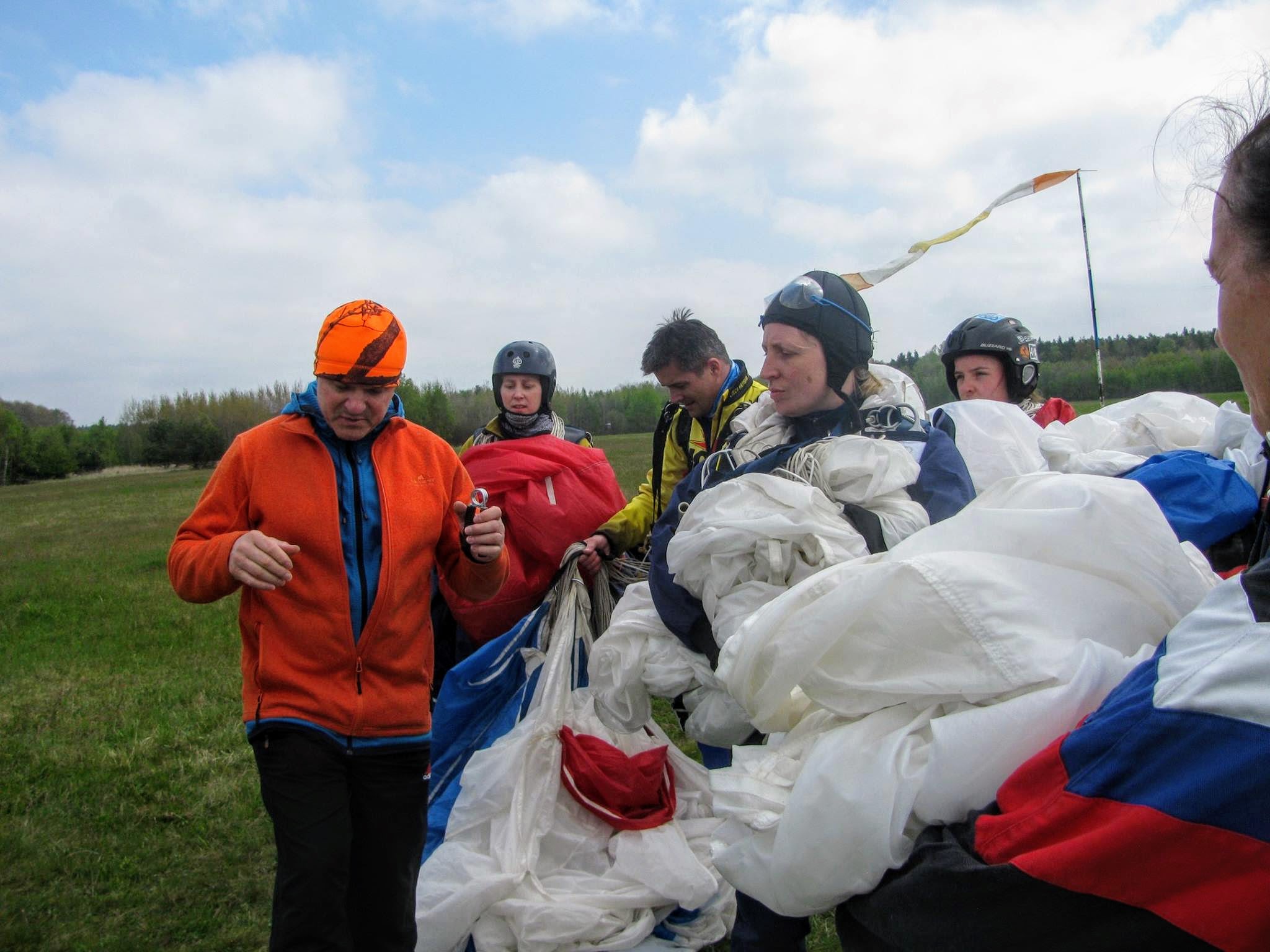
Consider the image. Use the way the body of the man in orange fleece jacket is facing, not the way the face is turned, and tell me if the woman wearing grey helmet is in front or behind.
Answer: behind

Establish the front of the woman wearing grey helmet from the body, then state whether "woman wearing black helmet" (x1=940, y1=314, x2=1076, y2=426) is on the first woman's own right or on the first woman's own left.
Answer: on the first woman's own left

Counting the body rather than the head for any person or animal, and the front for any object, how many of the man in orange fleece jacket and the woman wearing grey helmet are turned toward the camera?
2

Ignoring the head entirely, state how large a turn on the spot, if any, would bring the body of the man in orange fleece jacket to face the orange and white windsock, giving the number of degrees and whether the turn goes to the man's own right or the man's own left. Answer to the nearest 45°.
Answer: approximately 90° to the man's own left

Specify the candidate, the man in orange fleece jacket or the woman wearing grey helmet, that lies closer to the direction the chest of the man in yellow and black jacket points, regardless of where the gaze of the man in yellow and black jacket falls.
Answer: the man in orange fleece jacket

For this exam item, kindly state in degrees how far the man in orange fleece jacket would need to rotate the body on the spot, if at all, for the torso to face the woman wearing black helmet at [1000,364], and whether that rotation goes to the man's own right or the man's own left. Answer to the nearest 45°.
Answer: approximately 90° to the man's own left
